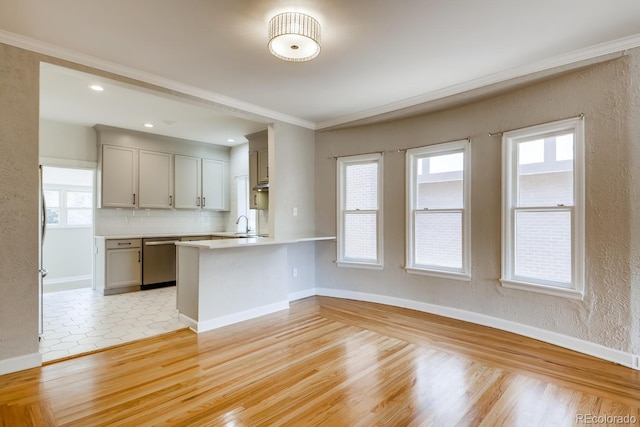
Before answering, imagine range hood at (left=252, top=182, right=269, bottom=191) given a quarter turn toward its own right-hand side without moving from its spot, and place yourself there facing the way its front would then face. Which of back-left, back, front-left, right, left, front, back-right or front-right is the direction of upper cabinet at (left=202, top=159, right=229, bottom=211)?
front

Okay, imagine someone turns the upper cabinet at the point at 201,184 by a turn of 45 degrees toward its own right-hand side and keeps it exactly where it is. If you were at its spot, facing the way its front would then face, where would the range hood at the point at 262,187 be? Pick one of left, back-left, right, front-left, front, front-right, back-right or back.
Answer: left

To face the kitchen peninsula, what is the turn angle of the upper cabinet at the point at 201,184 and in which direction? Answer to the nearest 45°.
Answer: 0° — it already faces it

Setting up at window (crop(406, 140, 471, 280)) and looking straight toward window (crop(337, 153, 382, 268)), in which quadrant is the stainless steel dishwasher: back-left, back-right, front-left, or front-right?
front-left

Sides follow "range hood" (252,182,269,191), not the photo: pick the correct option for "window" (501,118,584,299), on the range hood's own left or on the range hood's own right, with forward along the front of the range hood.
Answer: on the range hood's own left

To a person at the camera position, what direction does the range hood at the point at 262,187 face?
facing the viewer and to the left of the viewer

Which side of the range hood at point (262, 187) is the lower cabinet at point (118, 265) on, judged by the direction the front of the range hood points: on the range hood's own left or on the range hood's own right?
on the range hood's own right

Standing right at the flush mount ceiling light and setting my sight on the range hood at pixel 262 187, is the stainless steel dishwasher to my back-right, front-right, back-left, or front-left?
front-left

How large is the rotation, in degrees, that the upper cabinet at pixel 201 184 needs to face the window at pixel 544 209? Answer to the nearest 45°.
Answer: approximately 45° to its left

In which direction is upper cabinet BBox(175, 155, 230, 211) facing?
toward the camera

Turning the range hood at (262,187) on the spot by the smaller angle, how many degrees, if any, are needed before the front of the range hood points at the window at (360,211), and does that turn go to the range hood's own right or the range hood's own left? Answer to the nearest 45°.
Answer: approximately 90° to the range hood's own left

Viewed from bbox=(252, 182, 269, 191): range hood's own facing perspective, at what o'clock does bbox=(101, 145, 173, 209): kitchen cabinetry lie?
The kitchen cabinetry is roughly at 2 o'clock from the range hood.
